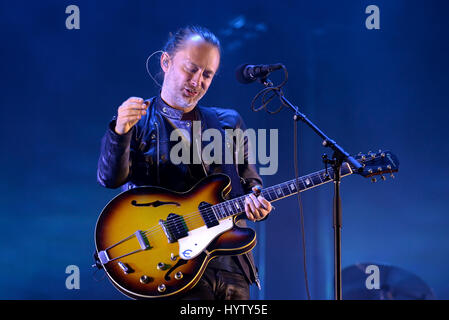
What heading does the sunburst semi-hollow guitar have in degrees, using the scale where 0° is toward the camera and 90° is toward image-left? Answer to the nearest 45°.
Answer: approximately 0°
